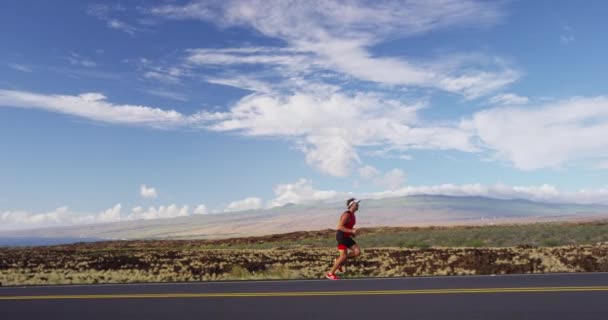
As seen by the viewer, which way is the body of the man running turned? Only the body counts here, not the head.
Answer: to the viewer's right
